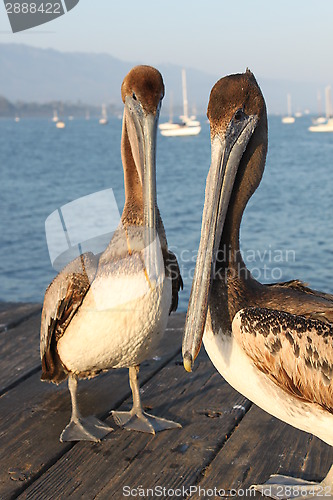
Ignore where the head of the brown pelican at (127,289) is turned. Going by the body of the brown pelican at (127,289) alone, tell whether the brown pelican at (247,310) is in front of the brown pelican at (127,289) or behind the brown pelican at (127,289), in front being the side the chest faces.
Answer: in front

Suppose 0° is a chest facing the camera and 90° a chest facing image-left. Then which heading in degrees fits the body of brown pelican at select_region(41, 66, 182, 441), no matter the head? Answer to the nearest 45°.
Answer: approximately 315°
